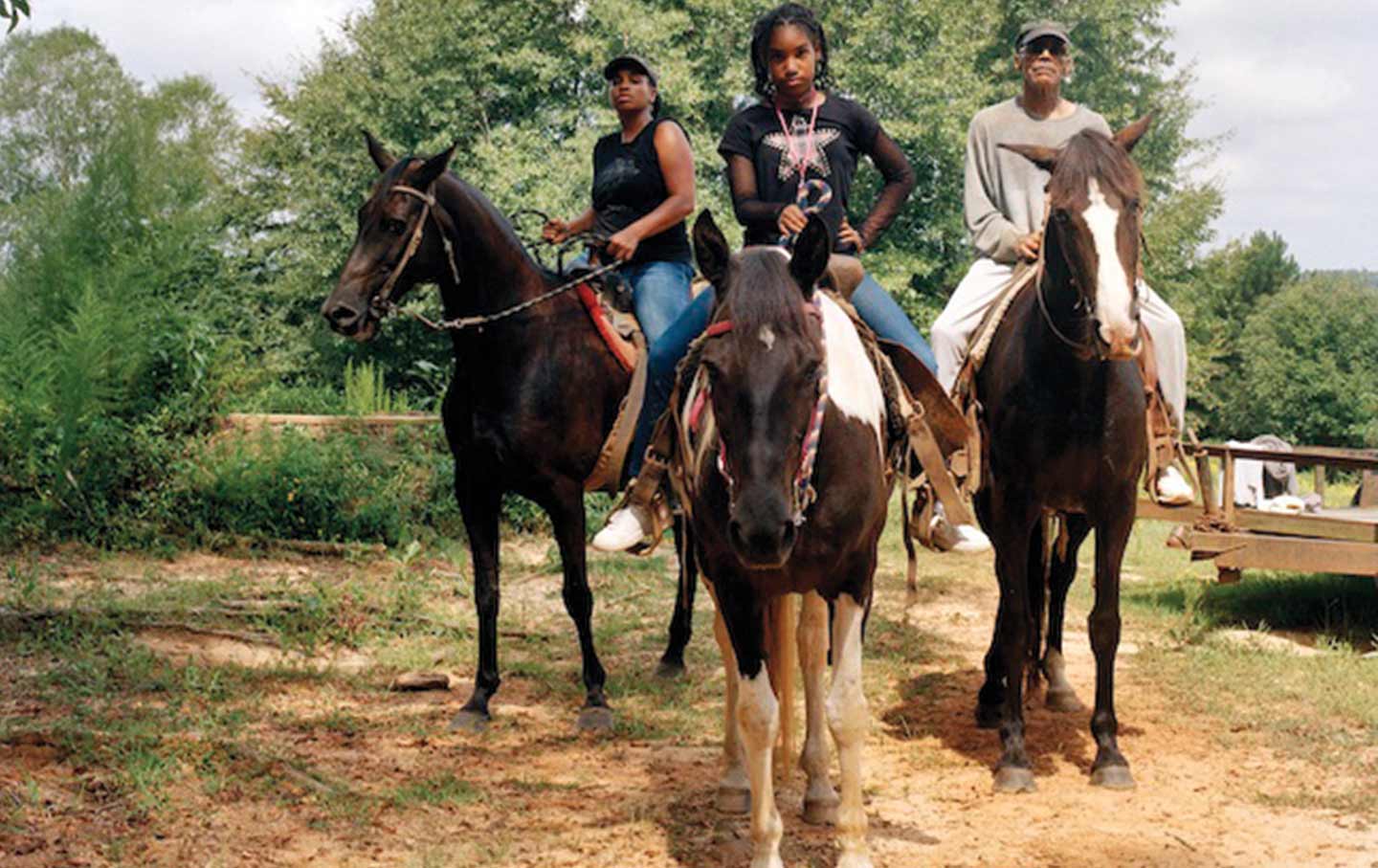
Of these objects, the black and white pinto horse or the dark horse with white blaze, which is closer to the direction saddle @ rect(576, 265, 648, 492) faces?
the black and white pinto horse

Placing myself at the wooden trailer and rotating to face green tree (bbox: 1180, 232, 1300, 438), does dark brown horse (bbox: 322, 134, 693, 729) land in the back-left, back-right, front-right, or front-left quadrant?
back-left

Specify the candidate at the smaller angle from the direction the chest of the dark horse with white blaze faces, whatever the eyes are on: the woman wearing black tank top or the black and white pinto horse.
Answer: the black and white pinto horse

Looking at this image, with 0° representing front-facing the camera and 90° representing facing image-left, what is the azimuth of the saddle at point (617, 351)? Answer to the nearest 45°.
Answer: approximately 45°

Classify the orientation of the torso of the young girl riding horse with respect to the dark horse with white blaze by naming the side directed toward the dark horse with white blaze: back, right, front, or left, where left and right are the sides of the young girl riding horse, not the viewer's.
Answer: left

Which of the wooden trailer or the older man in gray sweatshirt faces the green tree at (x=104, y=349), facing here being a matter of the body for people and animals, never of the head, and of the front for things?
the wooden trailer

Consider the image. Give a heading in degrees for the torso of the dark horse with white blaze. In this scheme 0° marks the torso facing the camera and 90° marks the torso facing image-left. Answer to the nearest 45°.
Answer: approximately 0°

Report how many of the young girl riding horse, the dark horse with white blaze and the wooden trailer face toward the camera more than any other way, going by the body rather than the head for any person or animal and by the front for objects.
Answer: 2

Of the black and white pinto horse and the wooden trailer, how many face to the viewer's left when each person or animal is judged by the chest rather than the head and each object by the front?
1

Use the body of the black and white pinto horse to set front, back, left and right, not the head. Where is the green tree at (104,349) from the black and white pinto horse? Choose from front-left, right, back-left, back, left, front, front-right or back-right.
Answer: back-right

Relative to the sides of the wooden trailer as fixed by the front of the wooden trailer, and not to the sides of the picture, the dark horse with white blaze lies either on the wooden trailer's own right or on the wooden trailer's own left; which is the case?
on the wooden trailer's own left

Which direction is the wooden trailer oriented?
to the viewer's left

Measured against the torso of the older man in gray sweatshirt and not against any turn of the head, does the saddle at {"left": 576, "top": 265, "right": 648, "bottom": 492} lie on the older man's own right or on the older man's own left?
on the older man's own right

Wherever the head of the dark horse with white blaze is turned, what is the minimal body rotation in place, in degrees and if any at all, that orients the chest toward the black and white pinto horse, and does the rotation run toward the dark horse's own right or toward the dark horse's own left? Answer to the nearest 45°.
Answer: approximately 45° to the dark horse's own right
